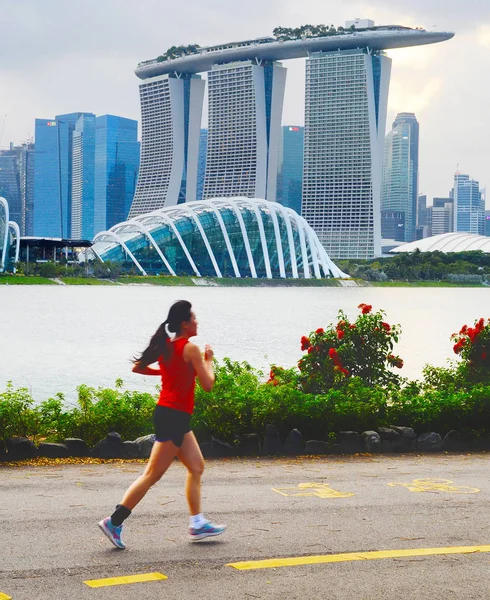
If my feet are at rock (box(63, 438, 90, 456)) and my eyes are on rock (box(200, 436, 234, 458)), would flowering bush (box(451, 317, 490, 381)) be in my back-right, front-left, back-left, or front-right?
front-left

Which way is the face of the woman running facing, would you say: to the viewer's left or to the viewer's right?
to the viewer's right

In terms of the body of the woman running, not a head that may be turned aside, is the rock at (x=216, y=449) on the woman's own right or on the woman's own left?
on the woman's own left

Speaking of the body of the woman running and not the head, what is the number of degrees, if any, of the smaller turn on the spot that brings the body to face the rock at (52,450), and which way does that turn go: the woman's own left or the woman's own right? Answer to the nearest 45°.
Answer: approximately 90° to the woman's own left

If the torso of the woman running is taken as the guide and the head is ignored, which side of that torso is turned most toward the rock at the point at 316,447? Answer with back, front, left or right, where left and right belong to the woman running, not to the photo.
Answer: left

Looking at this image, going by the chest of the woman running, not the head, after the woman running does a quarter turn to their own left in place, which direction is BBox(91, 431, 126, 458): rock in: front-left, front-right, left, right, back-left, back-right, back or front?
front

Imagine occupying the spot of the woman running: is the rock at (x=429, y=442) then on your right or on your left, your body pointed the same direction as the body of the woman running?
on your left

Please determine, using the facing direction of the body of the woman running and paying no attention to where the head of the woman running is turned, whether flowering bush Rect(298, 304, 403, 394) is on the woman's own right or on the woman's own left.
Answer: on the woman's own left

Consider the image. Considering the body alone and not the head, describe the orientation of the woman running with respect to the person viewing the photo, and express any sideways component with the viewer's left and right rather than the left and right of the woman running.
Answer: facing to the right of the viewer

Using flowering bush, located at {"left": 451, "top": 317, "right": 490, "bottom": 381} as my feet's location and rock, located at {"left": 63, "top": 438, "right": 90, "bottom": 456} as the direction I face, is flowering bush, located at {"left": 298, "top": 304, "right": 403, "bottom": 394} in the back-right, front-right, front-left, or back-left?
front-right

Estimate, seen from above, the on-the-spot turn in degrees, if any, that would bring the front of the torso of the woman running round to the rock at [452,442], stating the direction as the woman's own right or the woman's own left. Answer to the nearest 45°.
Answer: approximately 45° to the woman's own left

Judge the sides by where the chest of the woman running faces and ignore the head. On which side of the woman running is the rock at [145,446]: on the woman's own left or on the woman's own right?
on the woman's own left
